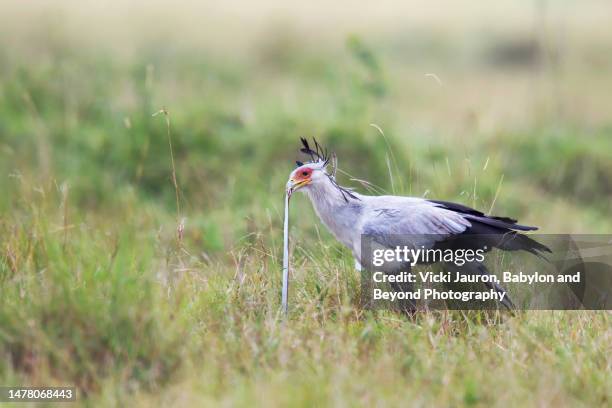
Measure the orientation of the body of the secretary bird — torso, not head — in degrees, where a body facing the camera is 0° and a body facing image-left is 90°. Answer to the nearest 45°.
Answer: approximately 90°
